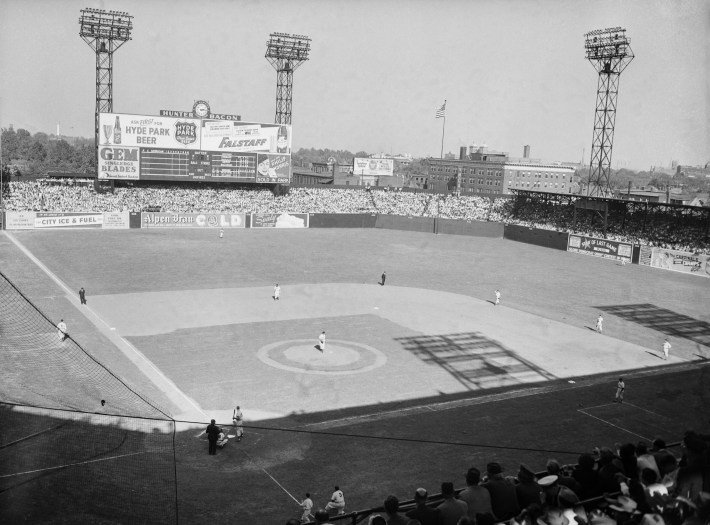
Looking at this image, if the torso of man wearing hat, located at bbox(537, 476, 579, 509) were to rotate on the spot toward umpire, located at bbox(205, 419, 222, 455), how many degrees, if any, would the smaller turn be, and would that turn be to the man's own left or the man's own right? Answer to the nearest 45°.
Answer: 0° — they already face them

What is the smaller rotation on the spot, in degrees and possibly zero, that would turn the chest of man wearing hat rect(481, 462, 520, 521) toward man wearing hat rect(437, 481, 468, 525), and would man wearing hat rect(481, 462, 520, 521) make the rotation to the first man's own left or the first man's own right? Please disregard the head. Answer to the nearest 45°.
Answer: approximately 90° to the first man's own left

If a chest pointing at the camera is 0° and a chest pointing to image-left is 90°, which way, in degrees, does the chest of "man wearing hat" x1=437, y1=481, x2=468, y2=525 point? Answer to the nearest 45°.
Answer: approximately 135°

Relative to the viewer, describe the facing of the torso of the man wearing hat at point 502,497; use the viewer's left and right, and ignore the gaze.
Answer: facing away from the viewer and to the left of the viewer

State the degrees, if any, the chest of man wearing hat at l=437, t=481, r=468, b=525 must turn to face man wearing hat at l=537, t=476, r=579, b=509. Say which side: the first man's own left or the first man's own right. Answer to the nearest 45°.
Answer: approximately 135° to the first man's own right

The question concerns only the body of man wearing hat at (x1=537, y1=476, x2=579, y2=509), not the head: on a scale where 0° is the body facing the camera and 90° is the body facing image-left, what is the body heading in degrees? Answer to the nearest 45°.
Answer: approximately 135°

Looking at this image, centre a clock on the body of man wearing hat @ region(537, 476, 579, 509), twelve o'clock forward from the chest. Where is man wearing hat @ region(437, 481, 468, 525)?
man wearing hat @ region(437, 481, 468, 525) is roughly at 10 o'clock from man wearing hat @ region(537, 476, 579, 509).

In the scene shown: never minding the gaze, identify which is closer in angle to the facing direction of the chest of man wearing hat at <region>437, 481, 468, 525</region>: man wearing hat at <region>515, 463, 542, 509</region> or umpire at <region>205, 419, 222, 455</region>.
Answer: the umpire
